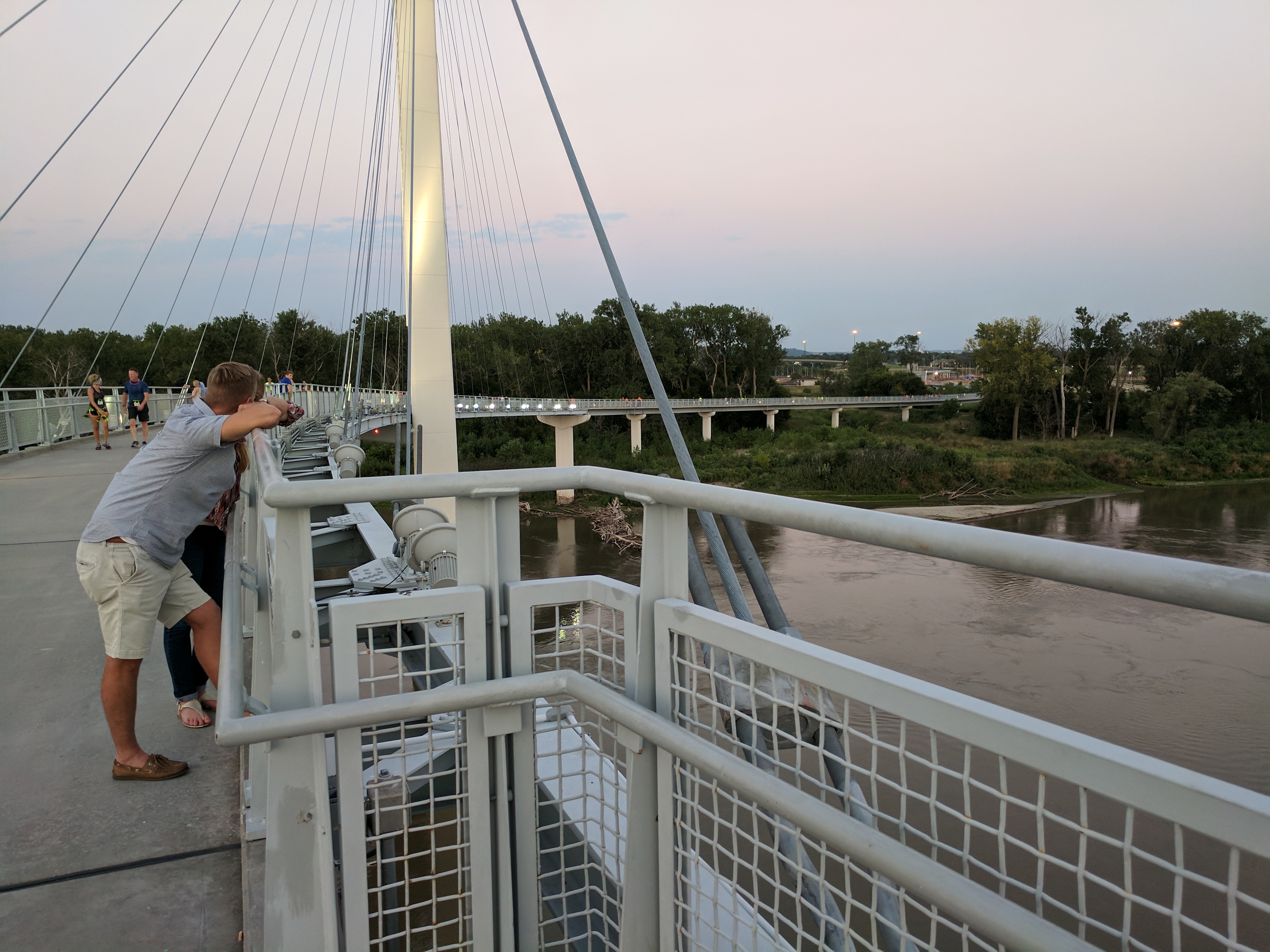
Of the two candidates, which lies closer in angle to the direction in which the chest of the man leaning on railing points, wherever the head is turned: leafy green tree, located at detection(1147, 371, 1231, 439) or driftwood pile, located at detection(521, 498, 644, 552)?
the leafy green tree

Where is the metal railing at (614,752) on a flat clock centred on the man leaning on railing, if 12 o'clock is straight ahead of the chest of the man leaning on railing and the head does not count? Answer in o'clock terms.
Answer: The metal railing is roughly at 2 o'clock from the man leaning on railing.

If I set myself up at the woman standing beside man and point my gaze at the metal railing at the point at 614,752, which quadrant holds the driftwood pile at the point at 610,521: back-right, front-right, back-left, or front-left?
back-left

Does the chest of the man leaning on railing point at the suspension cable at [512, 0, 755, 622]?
yes

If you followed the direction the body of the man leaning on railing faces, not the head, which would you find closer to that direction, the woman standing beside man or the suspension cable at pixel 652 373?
the suspension cable

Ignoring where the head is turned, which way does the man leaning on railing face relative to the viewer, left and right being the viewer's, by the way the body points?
facing to the right of the viewer

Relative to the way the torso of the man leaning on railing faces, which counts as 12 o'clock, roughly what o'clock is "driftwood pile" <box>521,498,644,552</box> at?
The driftwood pile is roughly at 10 o'clock from the man leaning on railing.

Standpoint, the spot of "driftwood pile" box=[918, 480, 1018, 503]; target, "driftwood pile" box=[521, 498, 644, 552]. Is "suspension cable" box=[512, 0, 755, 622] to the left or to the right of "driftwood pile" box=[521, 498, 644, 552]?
left

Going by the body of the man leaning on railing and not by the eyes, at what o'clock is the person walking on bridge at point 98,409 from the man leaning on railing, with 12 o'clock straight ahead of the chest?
The person walking on bridge is roughly at 9 o'clock from the man leaning on railing.

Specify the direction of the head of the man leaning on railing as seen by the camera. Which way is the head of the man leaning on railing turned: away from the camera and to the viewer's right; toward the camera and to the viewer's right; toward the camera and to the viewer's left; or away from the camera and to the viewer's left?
away from the camera and to the viewer's right

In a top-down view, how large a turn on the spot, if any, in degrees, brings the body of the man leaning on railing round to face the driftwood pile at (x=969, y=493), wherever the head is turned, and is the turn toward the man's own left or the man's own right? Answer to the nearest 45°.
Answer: approximately 45° to the man's own left

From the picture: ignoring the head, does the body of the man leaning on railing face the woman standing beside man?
no

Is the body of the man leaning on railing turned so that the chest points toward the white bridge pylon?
no

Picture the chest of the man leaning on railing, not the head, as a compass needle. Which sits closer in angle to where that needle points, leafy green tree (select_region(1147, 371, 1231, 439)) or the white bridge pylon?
the leafy green tree

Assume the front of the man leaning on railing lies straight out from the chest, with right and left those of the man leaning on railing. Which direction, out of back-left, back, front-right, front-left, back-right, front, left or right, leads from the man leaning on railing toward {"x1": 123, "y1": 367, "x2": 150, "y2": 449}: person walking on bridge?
left
